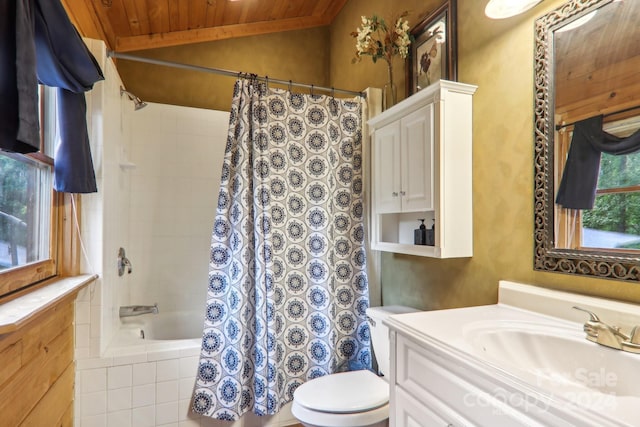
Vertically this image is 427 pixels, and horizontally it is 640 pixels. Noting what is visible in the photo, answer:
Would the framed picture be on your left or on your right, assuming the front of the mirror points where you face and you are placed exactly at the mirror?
on your right

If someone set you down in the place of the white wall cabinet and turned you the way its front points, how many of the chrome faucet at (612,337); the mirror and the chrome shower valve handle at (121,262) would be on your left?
2

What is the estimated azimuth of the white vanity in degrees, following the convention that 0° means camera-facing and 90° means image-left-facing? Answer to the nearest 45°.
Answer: approximately 45°

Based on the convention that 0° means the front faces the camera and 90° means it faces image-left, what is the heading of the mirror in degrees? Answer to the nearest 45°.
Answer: approximately 45°

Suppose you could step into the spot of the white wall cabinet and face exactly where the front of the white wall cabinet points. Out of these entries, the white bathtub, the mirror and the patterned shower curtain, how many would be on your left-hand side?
1

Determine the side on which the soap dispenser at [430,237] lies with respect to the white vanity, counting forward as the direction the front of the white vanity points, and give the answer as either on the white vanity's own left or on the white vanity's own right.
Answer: on the white vanity's own right
